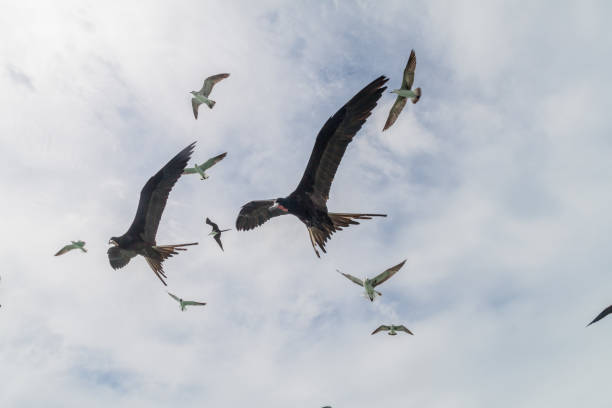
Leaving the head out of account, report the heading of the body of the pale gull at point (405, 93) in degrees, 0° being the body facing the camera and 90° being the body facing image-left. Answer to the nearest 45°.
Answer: approximately 90°

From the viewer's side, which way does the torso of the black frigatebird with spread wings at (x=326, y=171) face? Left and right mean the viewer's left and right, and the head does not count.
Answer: facing the viewer and to the left of the viewer

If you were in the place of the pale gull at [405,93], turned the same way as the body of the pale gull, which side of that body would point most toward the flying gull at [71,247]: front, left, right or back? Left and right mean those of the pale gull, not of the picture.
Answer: front
